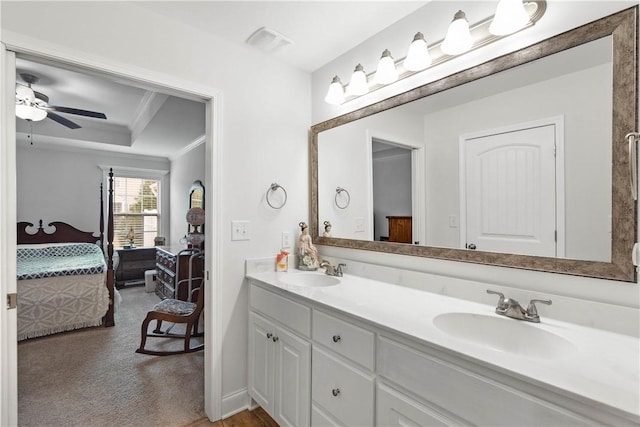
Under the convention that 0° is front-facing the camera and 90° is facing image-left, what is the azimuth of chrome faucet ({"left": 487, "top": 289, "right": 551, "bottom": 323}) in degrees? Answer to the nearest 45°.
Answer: approximately 45°

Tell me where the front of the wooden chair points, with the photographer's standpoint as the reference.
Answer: facing to the left of the viewer
